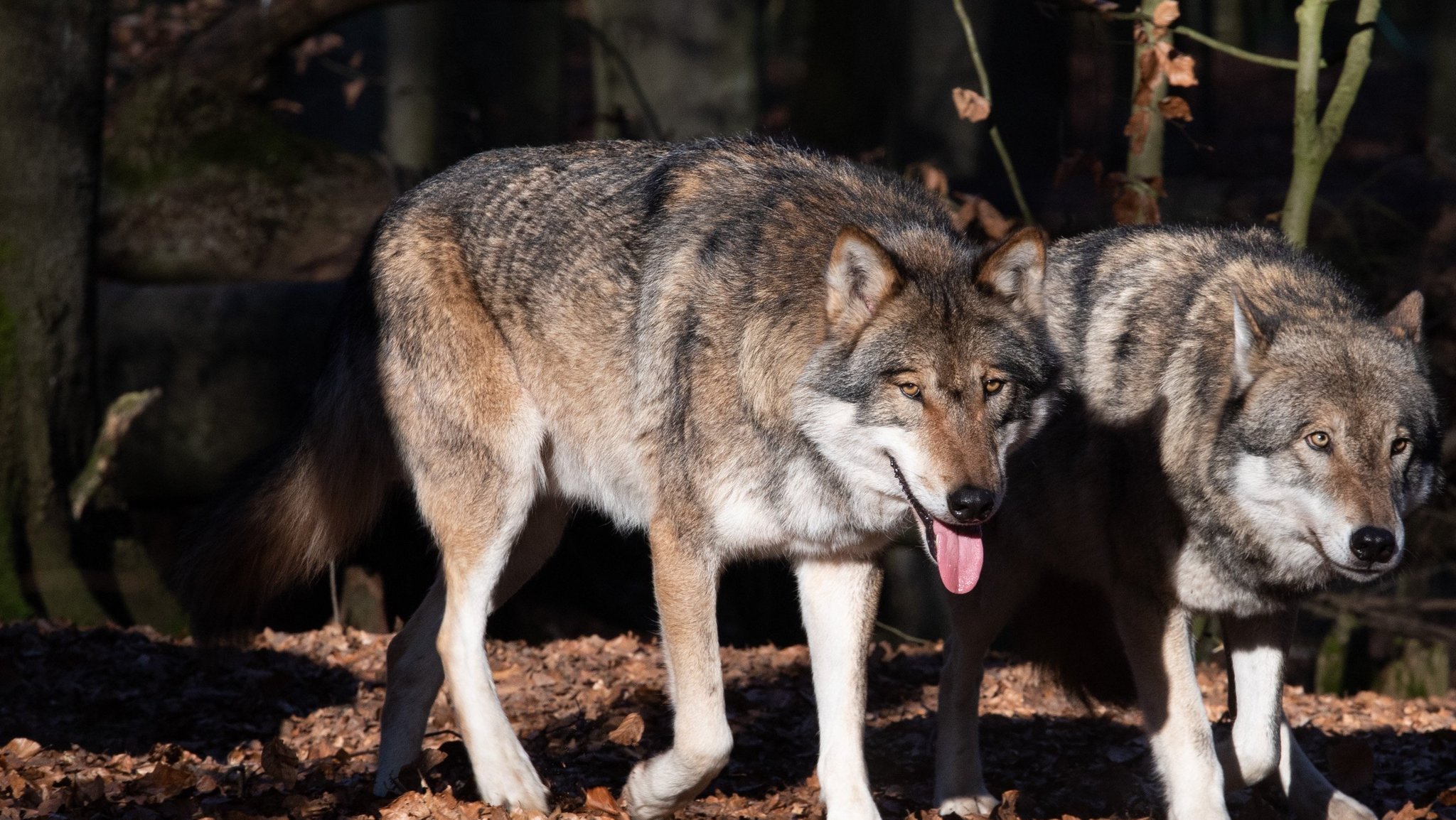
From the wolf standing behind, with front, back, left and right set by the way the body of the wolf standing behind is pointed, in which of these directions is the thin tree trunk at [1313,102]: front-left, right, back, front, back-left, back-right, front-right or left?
back-left

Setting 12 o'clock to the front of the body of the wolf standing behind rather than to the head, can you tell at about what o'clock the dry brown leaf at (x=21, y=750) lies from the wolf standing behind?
The dry brown leaf is roughly at 4 o'clock from the wolf standing behind.

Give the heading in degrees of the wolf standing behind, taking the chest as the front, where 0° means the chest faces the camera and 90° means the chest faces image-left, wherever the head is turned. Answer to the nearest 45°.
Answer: approximately 315°

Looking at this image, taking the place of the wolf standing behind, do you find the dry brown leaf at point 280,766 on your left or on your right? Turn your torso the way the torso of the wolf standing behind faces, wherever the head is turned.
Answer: on your right

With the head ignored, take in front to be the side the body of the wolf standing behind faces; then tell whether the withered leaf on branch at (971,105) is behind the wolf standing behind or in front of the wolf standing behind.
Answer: behind

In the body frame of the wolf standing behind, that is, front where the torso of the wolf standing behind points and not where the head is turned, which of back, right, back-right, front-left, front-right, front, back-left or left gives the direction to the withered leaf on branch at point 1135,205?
back-left

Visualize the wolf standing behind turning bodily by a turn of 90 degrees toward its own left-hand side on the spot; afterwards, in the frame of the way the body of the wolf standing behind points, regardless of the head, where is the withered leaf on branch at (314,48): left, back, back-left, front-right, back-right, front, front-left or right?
left

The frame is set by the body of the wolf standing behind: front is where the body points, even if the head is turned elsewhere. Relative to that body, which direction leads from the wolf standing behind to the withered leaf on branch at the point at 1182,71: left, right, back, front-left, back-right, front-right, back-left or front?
back-left

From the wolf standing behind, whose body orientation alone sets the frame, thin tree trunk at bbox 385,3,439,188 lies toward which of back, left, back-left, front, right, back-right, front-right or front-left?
back
